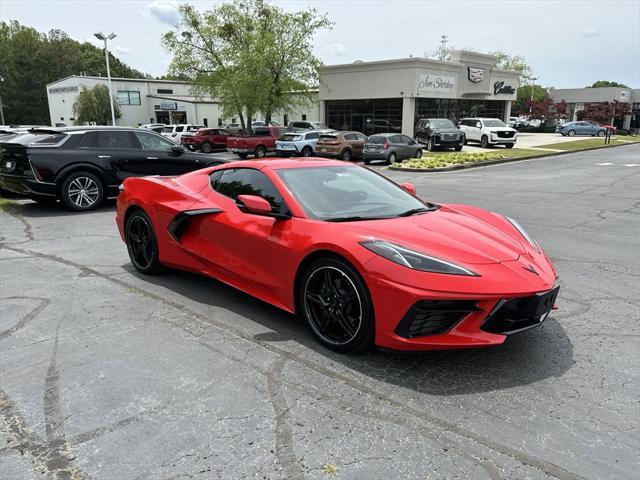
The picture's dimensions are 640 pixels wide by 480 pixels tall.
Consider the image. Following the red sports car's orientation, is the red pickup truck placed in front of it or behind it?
behind

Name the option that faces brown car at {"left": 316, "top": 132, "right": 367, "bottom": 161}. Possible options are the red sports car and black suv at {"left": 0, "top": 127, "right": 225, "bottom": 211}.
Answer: the black suv

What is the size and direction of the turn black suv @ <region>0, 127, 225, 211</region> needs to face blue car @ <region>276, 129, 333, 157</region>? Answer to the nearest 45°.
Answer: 0° — it already faces it

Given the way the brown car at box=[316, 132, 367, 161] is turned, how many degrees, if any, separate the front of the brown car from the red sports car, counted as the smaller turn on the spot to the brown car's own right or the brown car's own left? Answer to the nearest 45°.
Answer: approximately 135° to the brown car's own right

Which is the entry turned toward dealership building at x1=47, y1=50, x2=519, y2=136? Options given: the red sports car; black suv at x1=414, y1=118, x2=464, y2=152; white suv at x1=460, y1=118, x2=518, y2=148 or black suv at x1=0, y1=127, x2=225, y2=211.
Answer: black suv at x1=0, y1=127, x2=225, y2=211

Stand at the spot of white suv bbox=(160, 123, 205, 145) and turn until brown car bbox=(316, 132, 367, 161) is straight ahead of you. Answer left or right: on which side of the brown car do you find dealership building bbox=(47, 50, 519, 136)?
left

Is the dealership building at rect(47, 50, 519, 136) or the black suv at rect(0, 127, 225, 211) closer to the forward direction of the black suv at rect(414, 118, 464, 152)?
the black suv

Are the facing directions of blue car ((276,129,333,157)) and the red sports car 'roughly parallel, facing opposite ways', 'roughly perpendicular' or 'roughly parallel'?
roughly perpendicular

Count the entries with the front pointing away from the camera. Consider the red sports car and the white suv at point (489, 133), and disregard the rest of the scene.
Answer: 0

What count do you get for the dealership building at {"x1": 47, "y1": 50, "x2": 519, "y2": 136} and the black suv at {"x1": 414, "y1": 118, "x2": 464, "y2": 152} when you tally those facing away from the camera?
0

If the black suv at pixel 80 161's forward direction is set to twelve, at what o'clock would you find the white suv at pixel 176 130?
The white suv is roughly at 11 o'clock from the black suv.
